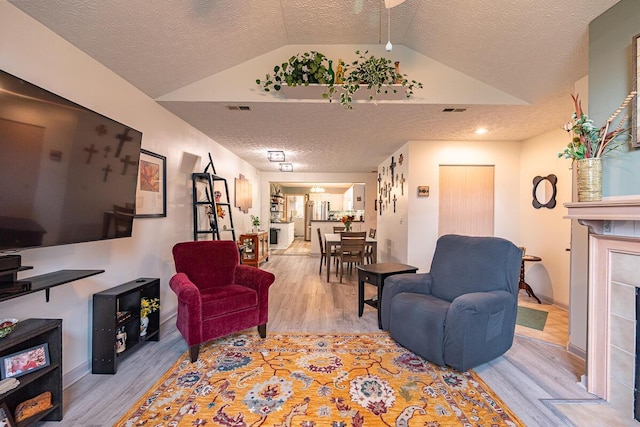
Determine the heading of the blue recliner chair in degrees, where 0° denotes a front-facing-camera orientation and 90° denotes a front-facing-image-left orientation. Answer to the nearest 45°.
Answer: approximately 45°

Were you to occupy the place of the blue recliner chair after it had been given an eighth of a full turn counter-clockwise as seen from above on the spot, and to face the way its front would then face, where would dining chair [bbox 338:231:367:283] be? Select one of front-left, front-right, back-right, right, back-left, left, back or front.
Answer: back-right

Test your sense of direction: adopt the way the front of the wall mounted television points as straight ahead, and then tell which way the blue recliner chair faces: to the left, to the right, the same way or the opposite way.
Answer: the opposite way

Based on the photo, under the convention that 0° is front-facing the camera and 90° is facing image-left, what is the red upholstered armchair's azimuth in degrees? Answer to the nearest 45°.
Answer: approximately 315°

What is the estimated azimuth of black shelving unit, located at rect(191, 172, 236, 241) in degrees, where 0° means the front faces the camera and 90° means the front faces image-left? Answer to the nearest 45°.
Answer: approximately 315°

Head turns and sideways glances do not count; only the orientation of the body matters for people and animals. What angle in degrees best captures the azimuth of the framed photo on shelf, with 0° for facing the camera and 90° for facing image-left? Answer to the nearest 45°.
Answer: approximately 315°

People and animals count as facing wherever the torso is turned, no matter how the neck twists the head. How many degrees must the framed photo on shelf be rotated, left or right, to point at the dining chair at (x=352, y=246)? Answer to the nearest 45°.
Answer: approximately 45° to its left

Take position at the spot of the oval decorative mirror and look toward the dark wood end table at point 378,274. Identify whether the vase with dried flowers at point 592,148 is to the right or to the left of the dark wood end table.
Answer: left
